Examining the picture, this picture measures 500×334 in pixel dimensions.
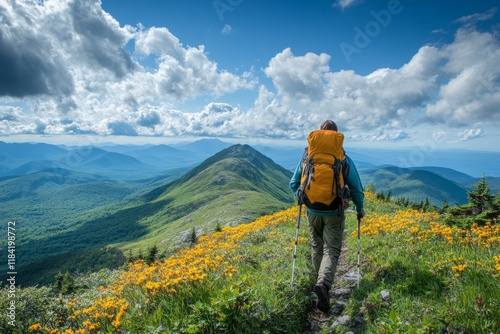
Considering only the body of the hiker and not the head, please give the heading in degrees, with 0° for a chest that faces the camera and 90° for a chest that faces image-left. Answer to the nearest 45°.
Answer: approximately 180°

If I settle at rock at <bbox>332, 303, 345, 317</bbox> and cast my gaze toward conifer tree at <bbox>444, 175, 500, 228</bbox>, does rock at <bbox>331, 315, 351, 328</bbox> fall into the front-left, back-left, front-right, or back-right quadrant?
back-right

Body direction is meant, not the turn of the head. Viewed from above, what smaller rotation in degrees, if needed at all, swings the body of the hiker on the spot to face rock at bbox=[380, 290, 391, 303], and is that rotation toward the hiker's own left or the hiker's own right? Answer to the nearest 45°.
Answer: approximately 135° to the hiker's own right

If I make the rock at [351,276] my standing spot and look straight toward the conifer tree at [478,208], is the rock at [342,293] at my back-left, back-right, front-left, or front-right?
back-right
